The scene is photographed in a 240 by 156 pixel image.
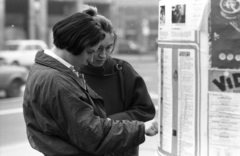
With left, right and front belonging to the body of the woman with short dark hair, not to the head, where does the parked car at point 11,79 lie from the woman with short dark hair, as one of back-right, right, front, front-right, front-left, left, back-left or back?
left

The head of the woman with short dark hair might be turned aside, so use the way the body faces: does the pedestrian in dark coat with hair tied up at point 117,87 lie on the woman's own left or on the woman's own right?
on the woman's own left

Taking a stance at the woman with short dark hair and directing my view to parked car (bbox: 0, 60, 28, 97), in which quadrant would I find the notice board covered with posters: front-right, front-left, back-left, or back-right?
back-right

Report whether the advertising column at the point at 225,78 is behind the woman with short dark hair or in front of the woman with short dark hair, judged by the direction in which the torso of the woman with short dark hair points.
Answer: in front

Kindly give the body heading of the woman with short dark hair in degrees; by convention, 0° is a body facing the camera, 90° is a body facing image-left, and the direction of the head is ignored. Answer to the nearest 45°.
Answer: approximately 270°

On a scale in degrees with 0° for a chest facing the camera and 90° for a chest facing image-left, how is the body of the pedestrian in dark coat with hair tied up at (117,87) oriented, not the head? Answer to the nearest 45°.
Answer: approximately 45°

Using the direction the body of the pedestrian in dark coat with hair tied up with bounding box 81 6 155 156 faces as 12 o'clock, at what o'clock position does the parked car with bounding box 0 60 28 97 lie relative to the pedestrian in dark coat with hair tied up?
The parked car is roughly at 4 o'clock from the pedestrian in dark coat with hair tied up.

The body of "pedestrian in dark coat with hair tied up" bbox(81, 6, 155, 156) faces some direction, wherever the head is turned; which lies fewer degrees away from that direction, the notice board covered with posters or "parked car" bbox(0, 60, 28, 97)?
the notice board covered with posters

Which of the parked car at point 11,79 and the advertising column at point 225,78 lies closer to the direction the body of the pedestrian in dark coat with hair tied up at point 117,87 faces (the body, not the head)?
the advertising column

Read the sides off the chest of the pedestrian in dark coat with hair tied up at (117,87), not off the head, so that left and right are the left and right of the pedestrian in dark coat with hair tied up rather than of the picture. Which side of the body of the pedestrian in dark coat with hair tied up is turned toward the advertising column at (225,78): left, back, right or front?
left

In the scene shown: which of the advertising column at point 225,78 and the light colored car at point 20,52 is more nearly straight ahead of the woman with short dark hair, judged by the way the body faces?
the advertising column

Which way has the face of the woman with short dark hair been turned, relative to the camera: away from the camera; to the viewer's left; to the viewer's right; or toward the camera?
to the viewer's right
